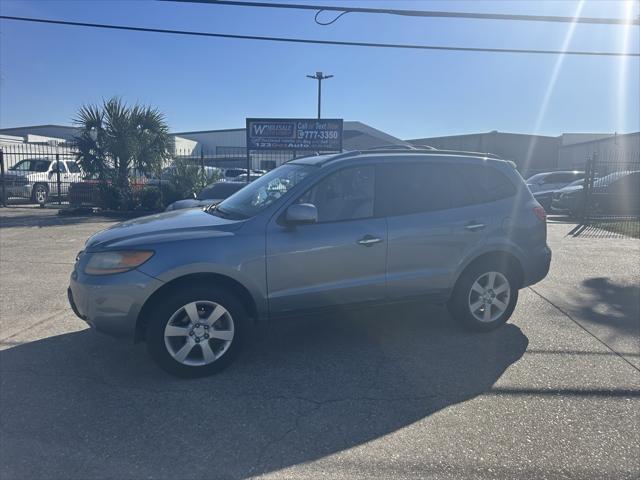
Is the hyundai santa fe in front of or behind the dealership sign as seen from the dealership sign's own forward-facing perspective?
in front

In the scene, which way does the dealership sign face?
toward the camera

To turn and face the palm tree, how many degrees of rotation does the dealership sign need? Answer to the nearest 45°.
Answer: approximately 90° to its right

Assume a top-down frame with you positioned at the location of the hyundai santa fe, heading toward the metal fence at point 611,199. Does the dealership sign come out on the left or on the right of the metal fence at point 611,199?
left

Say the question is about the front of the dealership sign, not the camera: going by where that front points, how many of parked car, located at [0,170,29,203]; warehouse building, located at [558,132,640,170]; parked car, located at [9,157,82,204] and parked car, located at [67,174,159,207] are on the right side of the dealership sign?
3

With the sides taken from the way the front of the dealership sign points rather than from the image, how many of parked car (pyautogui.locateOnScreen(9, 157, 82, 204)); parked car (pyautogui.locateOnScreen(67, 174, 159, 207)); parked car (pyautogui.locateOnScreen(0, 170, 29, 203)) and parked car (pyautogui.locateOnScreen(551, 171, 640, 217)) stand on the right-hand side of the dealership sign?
3

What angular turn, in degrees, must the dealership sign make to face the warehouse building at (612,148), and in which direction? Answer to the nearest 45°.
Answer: approximately 135° to its left

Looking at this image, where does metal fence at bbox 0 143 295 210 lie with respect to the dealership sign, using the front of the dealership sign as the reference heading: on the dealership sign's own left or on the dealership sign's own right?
on the dealership sign's own right

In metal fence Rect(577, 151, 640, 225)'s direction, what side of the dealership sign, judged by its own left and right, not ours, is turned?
left

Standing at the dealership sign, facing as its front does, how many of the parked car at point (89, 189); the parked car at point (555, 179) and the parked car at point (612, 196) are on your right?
1

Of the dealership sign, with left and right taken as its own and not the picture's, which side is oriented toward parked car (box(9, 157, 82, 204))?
right

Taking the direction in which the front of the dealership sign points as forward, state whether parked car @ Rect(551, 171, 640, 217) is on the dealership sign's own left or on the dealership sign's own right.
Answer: on the dealership sign's own left

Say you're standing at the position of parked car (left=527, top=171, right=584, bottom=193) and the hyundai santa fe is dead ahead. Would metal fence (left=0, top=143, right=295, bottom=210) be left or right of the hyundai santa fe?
right

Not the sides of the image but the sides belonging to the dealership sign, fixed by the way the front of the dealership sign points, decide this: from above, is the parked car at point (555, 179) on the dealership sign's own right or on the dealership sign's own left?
on the dealership sign's own left

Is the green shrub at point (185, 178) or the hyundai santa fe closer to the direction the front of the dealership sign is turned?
the hyundai santa fe

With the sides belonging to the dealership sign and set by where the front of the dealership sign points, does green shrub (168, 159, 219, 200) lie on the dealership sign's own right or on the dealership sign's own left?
on the dealership sign's own right

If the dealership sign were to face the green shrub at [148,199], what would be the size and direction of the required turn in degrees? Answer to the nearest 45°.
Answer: approximately 90° to its right

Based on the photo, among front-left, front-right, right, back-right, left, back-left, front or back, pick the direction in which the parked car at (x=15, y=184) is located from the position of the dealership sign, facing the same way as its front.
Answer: right
